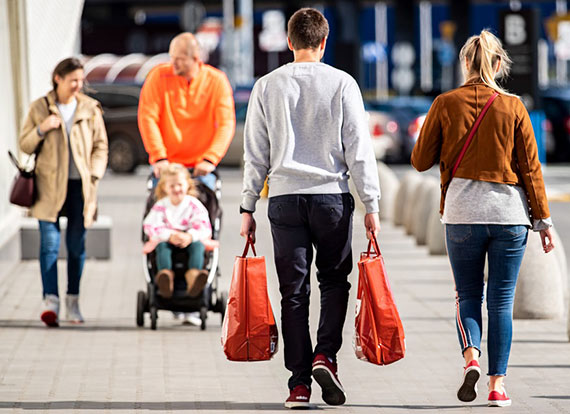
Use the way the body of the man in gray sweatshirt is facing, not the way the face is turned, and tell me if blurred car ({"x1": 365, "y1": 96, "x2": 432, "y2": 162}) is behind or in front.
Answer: in front

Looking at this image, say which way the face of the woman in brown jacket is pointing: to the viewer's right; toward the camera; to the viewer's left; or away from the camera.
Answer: away from the camera

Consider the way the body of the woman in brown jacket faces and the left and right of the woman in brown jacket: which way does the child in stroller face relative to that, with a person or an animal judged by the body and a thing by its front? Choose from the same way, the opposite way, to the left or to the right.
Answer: the opposite way

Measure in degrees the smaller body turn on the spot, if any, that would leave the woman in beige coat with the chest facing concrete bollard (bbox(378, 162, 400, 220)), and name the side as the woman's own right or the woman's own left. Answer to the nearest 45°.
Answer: approximately 135° to the woman's own left

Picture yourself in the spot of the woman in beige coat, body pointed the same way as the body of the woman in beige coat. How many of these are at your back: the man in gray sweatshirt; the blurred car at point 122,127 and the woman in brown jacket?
1

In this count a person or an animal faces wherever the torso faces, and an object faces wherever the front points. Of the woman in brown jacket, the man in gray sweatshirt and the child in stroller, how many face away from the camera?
2

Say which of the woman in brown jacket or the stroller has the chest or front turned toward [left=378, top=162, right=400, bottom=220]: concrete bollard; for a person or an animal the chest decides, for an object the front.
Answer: the woman in brown jacket

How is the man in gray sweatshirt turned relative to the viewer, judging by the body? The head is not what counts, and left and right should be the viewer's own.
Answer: facing away from the viewer

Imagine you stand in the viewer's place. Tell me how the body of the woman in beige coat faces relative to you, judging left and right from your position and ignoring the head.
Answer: facing the viewer

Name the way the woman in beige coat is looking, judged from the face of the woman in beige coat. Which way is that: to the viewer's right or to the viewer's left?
to the viewer's right

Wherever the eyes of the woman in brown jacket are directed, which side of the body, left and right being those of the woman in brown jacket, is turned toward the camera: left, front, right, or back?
back

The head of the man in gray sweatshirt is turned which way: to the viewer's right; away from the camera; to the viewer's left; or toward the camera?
away from the camera

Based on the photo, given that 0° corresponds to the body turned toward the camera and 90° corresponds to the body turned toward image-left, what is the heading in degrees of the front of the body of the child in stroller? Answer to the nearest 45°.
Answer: approximately 0°

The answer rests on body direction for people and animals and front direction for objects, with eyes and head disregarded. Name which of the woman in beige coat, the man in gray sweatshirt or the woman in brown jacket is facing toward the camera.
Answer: the woman in beige coat

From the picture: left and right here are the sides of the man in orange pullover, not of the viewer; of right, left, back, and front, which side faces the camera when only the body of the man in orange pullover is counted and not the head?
front
